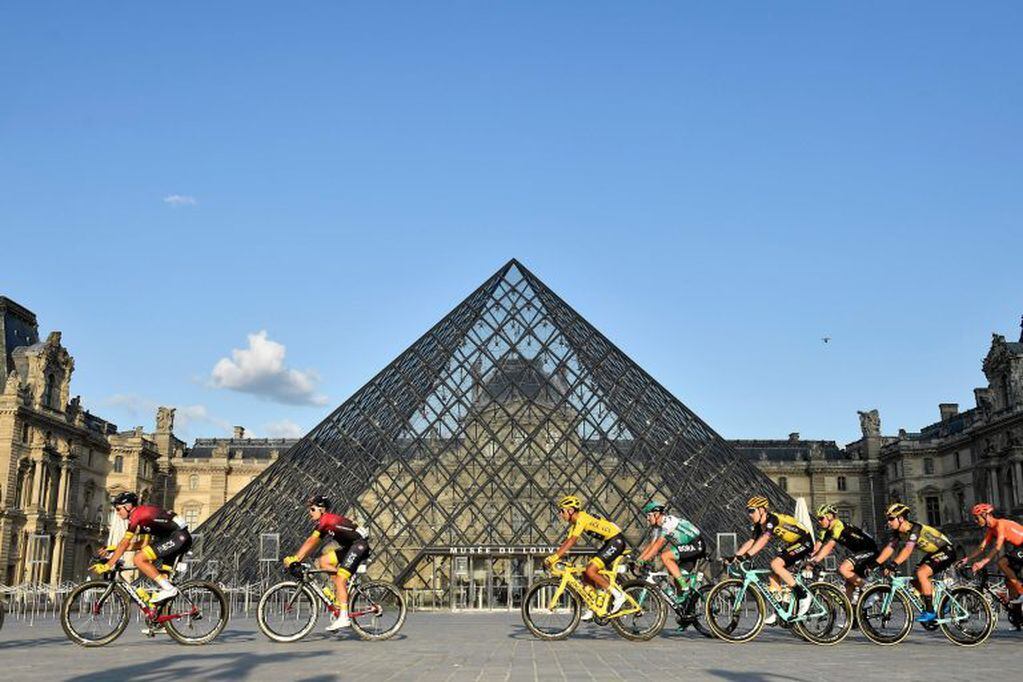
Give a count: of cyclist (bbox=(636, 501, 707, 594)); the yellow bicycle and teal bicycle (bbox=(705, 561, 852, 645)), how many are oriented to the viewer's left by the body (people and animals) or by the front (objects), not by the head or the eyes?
3

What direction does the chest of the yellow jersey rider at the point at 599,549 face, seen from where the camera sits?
to the viewer's left

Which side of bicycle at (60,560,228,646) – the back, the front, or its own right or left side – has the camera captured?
left

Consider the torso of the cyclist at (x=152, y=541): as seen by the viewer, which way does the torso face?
to the viewer's left

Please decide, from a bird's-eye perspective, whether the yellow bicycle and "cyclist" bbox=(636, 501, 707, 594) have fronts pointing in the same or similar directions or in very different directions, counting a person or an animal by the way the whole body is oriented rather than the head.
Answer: same or similar directions

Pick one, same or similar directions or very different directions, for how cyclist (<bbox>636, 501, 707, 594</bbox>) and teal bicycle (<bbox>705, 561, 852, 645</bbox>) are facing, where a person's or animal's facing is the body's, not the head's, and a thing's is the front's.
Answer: same or similar directions

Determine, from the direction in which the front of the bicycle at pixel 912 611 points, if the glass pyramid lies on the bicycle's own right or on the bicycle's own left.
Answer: on the bicycle's own right

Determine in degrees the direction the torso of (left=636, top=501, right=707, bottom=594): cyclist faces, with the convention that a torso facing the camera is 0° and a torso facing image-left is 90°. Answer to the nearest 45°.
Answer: approximately 90°

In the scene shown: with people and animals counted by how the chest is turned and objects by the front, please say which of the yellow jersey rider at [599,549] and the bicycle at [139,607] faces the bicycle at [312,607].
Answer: the yellow jersey rider

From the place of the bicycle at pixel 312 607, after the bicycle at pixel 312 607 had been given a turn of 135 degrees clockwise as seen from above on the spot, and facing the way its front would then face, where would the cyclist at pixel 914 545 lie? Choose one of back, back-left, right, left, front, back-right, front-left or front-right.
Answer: front-right

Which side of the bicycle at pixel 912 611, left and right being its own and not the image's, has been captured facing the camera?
left

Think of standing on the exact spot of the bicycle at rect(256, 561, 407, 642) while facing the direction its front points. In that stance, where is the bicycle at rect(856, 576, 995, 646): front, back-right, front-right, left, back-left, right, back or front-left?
back

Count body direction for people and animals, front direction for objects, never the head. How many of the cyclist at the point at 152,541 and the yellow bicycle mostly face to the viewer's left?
2

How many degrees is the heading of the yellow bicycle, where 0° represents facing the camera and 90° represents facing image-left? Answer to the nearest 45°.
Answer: approximately 90°

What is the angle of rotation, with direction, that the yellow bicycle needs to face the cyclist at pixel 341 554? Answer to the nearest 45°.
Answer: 0° — it already faces them

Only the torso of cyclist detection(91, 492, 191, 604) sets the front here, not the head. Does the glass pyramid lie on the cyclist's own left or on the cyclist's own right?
on the cyclist's own right

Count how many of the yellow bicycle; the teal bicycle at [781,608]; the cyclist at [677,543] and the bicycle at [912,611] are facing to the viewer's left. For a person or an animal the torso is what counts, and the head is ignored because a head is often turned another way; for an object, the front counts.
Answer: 4

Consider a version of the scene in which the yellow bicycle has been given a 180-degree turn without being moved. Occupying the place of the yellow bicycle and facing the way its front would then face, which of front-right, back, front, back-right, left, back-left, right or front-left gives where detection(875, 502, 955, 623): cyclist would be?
front
